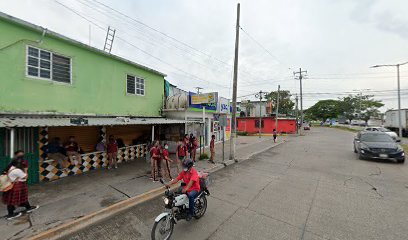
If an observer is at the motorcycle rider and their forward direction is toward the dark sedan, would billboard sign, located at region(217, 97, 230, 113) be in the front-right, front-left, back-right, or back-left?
front-left

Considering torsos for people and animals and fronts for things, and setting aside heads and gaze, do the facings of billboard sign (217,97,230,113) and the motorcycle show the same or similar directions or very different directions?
same or similar directions

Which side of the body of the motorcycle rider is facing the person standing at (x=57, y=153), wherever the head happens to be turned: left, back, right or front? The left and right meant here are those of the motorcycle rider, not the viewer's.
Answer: right

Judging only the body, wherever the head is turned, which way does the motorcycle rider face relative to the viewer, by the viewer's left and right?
facing the viewer and to the left of the viewer

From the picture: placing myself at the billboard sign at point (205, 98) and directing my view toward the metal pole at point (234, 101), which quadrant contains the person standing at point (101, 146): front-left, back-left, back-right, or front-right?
back-right

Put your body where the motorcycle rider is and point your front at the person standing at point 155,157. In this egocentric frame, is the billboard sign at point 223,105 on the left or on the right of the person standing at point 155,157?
right

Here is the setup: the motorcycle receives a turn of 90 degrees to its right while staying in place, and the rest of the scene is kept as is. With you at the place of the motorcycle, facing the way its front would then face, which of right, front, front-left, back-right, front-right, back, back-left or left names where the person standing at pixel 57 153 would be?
front

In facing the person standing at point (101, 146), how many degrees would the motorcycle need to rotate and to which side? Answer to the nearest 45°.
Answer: approximately 90° to its right

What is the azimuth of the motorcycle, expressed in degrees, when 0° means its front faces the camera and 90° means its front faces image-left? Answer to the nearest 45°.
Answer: approximately 45°

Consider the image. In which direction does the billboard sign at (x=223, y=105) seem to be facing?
toward the camera

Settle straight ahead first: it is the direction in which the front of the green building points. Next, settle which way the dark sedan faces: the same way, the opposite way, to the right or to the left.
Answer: to the right

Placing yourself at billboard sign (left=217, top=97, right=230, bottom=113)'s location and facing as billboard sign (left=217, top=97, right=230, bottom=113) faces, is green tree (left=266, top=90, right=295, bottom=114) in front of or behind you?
behind

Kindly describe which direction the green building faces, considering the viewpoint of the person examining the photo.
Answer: facing the viewer and to the right of the viewer

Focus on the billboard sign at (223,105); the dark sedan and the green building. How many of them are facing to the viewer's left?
0

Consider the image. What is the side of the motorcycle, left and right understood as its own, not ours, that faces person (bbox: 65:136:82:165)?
right
